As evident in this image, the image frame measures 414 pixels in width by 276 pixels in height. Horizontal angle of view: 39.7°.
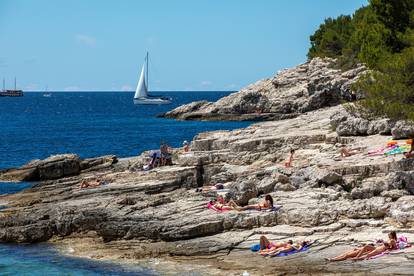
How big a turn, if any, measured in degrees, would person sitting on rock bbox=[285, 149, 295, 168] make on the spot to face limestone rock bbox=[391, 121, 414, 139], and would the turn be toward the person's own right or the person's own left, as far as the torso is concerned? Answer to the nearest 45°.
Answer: approximately 180°

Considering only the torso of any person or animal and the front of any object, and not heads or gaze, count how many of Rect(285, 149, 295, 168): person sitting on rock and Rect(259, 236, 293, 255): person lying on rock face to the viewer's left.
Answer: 1

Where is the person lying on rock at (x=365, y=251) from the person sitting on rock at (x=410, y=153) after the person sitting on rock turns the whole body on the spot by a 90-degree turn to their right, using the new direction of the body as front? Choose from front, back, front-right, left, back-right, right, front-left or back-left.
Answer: back

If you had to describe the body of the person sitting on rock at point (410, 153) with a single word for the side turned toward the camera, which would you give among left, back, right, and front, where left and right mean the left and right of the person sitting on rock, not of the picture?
left

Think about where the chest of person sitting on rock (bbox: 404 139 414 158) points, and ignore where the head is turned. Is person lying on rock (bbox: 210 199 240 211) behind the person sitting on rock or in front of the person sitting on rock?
in front

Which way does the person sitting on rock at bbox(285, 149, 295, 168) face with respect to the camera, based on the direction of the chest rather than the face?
to the viewer's left

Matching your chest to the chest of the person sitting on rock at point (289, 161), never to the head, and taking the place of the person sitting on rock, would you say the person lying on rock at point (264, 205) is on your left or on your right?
on your left
